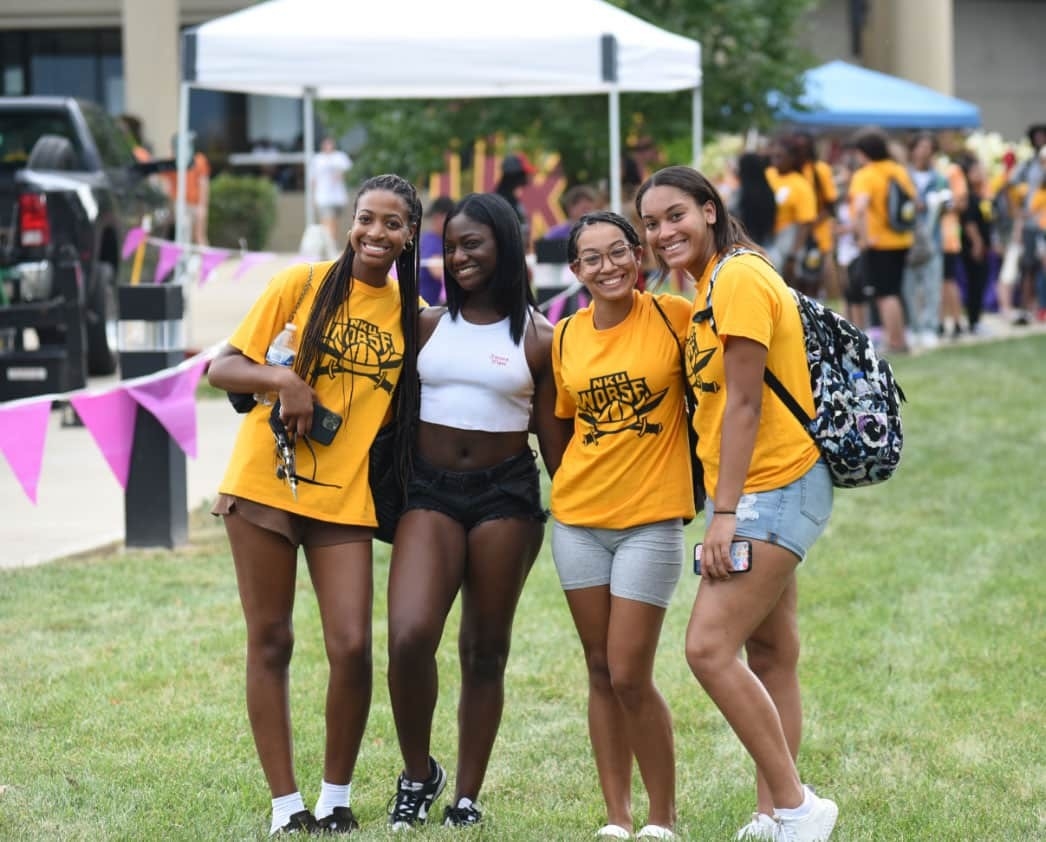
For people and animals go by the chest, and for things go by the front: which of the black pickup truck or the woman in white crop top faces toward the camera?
the woman in white crop top

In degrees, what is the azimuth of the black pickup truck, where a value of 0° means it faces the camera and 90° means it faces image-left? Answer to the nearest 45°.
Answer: approximately 225°

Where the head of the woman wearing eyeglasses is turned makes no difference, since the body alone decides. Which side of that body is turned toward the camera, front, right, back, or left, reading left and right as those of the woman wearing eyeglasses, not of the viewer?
front

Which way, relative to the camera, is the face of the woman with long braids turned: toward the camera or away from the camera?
toward the camera

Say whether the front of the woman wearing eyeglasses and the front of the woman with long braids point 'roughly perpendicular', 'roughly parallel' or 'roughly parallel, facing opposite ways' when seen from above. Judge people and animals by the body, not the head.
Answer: roughly parallel

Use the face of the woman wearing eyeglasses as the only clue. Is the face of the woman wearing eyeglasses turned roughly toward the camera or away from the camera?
toward the camera

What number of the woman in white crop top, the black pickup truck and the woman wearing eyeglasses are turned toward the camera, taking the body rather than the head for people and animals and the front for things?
2

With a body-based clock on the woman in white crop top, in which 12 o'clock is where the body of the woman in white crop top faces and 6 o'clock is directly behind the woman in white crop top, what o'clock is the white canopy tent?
The white canopy tent is roughly at 6 o'clock from the woman in white crop top.

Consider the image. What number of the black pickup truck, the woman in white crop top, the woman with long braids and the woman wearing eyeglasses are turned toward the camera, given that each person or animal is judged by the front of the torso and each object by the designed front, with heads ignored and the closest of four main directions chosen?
3

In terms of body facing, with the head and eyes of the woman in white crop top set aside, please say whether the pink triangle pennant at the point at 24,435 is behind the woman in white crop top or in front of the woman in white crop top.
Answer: behind

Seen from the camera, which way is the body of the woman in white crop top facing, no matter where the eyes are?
toward the camera

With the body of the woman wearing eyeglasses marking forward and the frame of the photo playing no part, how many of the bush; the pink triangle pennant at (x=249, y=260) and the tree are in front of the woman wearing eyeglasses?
0

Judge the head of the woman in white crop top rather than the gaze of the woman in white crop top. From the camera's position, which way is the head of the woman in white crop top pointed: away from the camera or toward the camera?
toward the camera

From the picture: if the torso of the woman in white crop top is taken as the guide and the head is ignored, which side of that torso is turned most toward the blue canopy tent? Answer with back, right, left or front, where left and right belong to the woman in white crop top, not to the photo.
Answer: back

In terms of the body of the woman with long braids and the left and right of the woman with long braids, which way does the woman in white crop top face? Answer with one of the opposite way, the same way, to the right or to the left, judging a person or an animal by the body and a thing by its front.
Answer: the same way

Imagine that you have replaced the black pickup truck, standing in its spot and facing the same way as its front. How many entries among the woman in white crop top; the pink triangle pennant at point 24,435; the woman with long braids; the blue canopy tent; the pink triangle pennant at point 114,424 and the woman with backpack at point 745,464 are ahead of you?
1
